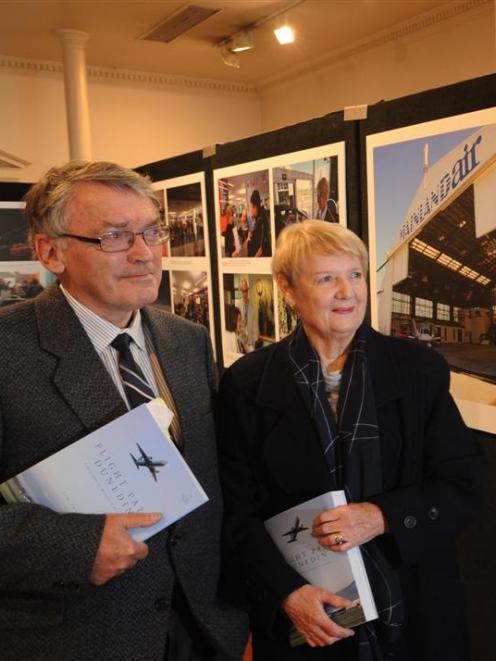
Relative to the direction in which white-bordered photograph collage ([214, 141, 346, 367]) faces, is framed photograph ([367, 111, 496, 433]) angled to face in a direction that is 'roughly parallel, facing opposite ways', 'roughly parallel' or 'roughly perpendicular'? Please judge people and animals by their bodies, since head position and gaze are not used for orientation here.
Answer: roughly parallel

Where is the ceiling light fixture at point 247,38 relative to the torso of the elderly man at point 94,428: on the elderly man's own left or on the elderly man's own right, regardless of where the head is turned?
on the elderly man's own left

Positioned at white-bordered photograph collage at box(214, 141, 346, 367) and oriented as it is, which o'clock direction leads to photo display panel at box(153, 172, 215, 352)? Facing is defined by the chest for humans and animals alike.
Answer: photo display panel at box(153, 172, 215, 352) is roughly at 3 o'clock from white-bordered photograph collage at box(214, 141, 346, 367).

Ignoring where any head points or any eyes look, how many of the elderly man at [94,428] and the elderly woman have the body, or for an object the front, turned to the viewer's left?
0

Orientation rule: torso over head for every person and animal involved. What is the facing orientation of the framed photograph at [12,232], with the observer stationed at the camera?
facing the viewer

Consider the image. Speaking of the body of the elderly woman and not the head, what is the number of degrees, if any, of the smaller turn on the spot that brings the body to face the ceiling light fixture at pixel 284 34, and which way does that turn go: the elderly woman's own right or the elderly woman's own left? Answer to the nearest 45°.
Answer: approximately 135° to the elderly woman's own left

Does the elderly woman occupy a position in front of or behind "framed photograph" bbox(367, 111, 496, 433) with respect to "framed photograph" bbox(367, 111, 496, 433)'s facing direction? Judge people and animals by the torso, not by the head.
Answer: in front

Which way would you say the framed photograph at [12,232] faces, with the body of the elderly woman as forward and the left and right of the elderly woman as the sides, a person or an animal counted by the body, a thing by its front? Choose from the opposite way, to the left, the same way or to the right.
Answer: the same way

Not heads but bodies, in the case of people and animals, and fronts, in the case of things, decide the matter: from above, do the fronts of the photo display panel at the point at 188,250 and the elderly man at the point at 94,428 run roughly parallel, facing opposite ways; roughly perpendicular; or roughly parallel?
roughly perpendicular

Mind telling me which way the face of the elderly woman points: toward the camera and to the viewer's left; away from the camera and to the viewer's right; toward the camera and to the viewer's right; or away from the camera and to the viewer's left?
toward the camera and to the viewer's right

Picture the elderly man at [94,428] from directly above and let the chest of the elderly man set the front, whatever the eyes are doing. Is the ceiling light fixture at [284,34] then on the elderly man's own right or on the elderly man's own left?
on the elderly man's own left

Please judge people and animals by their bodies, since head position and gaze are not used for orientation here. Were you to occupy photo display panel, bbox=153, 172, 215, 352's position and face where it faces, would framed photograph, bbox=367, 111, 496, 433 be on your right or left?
on your left

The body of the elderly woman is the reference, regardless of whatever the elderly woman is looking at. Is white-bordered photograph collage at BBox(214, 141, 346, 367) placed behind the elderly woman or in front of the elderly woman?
behind

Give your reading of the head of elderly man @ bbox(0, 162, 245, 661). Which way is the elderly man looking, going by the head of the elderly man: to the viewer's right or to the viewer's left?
to the viewer's right

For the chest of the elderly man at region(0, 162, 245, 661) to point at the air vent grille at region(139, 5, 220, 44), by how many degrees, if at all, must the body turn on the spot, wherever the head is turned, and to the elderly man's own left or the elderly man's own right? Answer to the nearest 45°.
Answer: approximately 135° to the elderly man's own left
